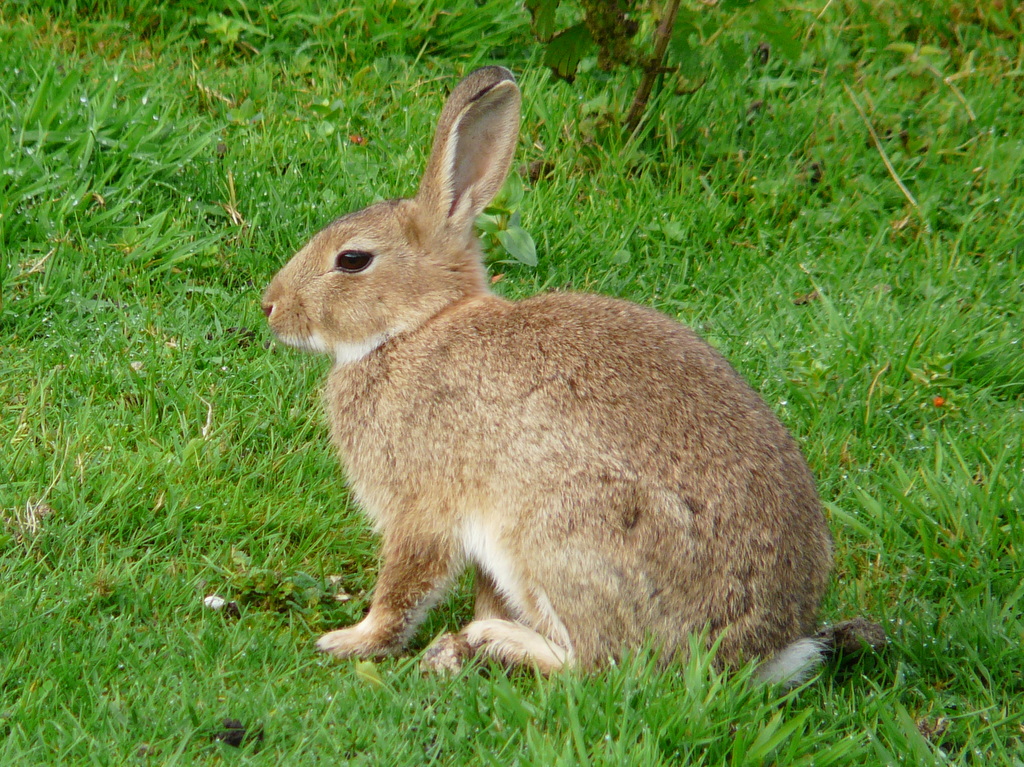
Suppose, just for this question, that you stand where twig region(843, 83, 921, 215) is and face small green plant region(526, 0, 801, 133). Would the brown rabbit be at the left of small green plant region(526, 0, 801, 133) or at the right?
left

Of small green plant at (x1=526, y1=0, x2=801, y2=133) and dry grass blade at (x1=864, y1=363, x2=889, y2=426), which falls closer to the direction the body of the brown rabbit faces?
the small green plant

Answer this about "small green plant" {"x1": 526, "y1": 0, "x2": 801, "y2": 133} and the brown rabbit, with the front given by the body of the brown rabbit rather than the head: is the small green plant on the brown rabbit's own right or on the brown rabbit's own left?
on the brown rabbit's own right

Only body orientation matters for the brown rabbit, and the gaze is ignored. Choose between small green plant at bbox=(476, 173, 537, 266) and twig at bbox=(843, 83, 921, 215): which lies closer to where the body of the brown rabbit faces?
the small green plant

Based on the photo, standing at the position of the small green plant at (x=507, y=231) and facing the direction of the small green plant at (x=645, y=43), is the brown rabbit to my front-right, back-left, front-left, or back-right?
back-right

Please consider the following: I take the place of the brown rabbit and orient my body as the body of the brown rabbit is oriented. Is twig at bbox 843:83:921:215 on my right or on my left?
on my right

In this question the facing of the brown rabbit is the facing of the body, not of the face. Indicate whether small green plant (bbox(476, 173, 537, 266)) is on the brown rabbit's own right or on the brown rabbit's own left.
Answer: on the brown rabbit's own right

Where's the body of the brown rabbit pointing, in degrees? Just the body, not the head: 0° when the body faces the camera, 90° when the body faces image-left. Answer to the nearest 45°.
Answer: approximately 90°

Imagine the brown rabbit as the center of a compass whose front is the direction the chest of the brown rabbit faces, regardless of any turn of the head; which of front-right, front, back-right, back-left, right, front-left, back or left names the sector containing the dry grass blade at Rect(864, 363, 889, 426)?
back-right
